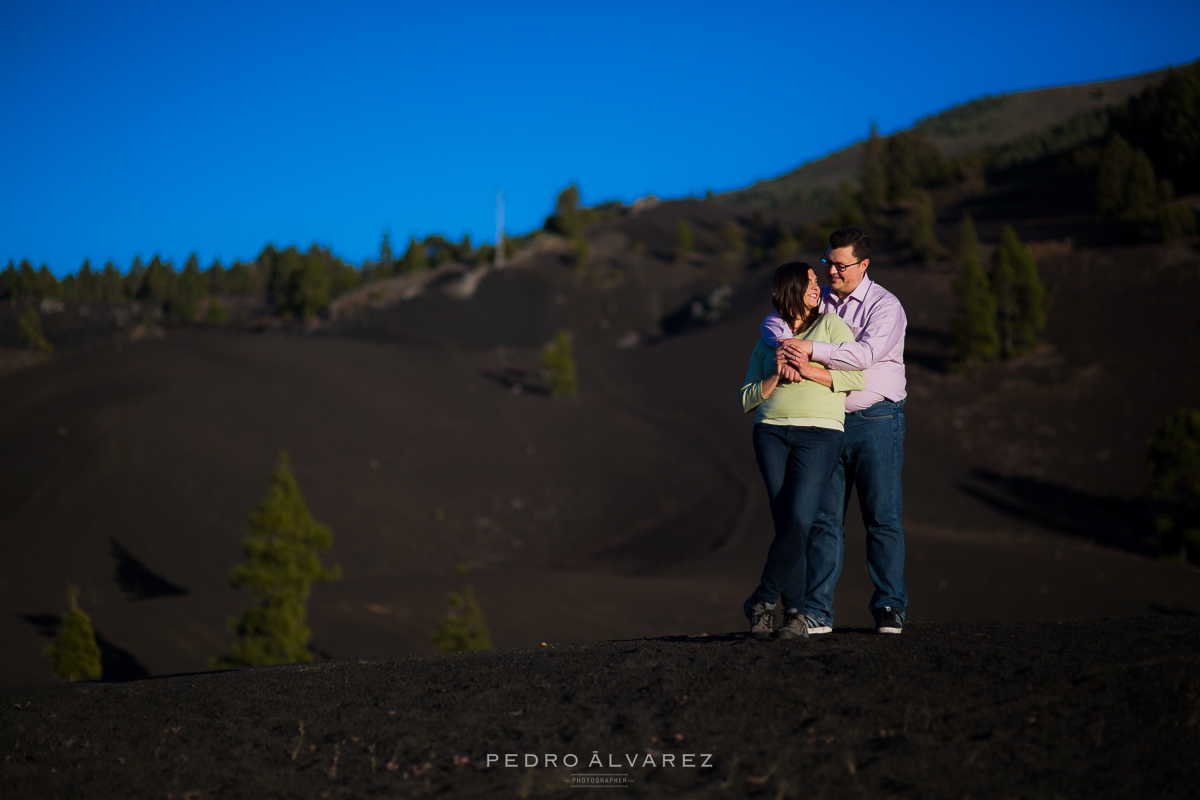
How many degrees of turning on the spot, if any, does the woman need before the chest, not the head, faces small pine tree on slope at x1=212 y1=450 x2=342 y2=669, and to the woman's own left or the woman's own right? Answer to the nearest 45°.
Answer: approximately 135° to the woman's own right

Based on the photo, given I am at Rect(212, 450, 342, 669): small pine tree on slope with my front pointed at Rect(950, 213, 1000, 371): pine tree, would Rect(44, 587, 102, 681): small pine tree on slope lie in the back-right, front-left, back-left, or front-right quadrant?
back-left

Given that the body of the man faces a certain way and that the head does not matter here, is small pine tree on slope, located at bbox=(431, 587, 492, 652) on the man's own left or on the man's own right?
on the man's own right

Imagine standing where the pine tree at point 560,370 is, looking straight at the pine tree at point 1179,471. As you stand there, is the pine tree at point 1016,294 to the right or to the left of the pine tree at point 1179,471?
left

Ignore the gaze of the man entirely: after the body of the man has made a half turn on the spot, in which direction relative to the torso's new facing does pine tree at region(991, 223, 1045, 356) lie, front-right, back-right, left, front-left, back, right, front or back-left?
front-left

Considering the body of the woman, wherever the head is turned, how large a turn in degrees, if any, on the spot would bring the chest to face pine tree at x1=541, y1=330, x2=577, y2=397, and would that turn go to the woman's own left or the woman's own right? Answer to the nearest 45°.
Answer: approximately 180°

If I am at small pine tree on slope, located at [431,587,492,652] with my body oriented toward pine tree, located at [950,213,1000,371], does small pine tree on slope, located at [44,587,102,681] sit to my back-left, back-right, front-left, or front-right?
back-left

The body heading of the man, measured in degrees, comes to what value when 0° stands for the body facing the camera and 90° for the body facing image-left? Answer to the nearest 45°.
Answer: approximately 45°

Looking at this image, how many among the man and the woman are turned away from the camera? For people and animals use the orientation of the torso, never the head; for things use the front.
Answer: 0

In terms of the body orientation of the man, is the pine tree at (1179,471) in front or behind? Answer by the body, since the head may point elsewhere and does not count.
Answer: behind

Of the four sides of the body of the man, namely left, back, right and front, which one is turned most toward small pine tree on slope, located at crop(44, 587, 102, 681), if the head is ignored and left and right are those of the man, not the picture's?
right
